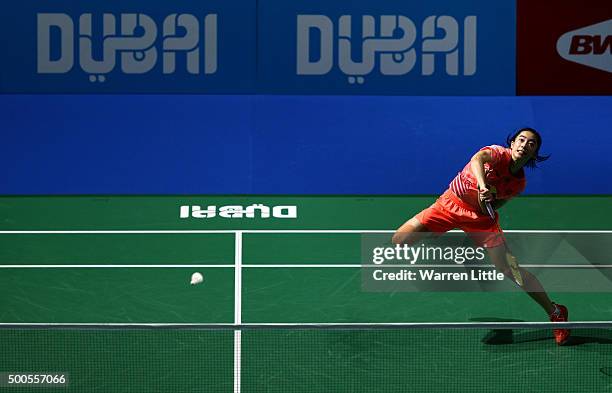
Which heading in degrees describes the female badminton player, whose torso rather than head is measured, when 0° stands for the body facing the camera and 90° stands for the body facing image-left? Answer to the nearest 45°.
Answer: approximately 0°

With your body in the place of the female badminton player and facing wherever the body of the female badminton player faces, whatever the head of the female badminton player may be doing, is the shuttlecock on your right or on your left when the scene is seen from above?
on your right
